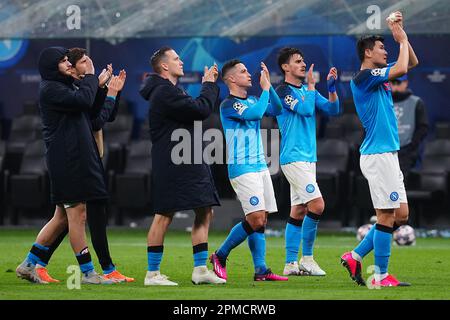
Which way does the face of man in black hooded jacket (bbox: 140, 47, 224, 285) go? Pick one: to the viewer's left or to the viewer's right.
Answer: to the viewer's right

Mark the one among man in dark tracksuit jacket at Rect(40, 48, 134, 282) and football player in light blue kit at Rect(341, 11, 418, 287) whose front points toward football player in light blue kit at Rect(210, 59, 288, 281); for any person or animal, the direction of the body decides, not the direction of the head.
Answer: the man in dark tracksuit jacket

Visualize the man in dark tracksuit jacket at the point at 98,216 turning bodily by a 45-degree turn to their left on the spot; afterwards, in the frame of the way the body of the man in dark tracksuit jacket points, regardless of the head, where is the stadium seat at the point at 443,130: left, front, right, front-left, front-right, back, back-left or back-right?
front

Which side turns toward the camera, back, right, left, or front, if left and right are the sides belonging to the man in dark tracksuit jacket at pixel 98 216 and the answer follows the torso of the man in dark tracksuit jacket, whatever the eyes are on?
right

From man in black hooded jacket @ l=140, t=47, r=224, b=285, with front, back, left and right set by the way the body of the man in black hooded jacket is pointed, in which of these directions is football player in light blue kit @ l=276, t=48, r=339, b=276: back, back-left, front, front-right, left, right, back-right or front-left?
front-left

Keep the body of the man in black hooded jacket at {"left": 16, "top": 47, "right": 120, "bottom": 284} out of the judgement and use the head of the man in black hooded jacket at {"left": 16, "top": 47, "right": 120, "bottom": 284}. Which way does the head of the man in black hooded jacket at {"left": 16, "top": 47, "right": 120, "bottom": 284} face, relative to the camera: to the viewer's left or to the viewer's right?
to the viewer's right

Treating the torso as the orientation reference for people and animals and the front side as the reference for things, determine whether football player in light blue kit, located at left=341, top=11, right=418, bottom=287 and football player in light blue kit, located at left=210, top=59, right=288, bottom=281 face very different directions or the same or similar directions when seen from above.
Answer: same or similar directions
